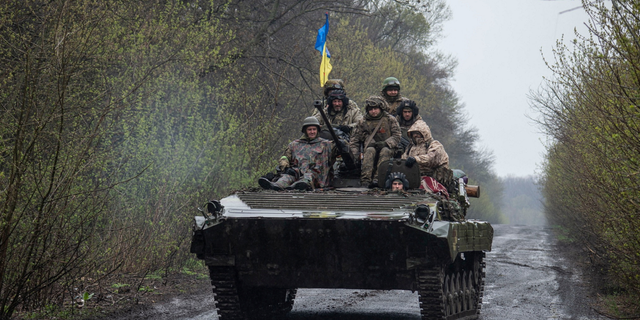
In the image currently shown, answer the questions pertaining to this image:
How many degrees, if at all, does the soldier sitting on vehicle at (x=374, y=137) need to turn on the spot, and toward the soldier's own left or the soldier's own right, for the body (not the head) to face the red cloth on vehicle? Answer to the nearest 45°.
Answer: approximately 45° to the soldier's own left

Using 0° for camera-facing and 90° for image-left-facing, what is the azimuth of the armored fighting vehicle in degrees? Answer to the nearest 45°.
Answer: approximately 0°

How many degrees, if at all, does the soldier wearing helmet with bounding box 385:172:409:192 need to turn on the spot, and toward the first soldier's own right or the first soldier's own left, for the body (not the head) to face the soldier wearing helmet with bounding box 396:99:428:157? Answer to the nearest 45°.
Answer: approximately 180°

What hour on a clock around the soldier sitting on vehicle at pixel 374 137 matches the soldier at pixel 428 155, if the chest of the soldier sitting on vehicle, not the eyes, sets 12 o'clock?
The soldier is roughly at 9 o'clock from the soldier sitting on vehicle.

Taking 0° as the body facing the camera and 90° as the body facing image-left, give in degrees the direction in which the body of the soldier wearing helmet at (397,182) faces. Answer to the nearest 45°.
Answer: approximately 0°

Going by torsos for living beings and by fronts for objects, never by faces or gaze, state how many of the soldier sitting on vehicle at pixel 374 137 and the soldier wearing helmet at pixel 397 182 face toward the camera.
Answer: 2
